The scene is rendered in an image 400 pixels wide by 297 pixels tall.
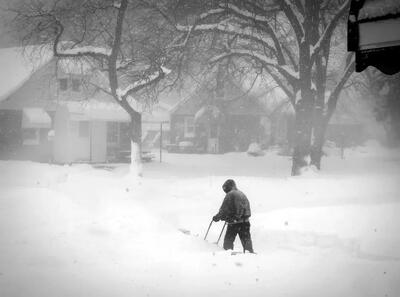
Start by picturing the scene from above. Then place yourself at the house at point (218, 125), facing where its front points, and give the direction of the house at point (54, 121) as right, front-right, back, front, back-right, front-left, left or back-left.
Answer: front-right

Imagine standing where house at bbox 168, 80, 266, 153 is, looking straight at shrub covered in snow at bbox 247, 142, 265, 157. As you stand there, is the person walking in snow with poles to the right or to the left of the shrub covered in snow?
right

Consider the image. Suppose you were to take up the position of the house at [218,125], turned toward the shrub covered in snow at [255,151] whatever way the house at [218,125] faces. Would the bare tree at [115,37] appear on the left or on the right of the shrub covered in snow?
right

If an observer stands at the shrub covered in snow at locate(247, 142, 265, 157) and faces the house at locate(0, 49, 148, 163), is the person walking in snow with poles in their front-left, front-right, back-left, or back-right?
front-left

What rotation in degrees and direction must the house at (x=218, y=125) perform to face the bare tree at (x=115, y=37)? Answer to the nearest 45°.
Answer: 0° — it already faces it

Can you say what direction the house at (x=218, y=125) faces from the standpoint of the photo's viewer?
facing the viewer

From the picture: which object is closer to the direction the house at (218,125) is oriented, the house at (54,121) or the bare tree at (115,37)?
the bare tree

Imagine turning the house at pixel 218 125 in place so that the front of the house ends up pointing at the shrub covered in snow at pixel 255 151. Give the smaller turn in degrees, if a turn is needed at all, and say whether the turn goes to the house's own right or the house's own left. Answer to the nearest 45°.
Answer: approximately 45° to the house's own left

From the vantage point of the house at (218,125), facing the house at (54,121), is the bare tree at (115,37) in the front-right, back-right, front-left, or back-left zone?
front-left

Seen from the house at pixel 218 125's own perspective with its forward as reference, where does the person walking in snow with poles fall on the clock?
The person walking in snow with poles is roughly at 12 o'clock from the house.

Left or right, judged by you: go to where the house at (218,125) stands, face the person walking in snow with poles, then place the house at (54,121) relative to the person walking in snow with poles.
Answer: right

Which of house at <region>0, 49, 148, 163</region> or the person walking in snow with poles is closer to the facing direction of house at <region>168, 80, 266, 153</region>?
the person walking in snow with poles

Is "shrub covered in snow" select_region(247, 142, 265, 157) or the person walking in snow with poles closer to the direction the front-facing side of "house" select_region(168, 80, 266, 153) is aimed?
the person walking in snow with poles
